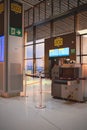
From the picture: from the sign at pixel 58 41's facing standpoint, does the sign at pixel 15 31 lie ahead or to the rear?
ahead

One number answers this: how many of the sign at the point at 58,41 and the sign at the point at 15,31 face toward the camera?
2

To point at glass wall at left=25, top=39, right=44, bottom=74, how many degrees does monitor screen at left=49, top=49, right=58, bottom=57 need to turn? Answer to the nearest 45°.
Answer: approximately 135° to its right

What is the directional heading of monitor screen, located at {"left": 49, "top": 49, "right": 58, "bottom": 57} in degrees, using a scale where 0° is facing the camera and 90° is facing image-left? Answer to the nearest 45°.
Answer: approximately 0°

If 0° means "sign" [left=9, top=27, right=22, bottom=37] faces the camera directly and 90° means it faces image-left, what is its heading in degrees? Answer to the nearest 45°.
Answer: approximately 0°

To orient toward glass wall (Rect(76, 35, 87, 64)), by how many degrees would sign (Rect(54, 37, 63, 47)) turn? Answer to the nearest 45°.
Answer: approximately 45° to its left

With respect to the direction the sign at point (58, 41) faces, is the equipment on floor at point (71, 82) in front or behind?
in front

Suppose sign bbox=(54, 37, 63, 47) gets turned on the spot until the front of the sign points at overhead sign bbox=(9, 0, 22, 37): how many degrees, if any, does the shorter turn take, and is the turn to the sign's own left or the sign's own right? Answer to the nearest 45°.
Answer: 0° — it already faces it
